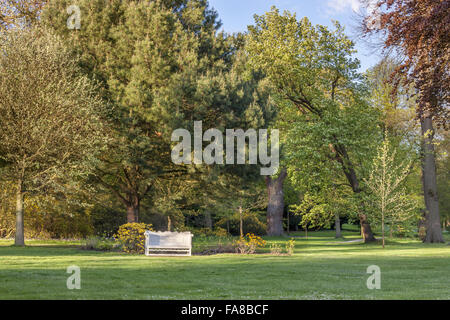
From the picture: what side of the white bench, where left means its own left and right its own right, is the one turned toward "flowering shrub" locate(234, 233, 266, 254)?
left

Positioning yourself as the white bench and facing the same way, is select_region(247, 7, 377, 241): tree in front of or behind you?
behind

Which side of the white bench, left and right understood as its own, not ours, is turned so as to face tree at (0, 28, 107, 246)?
right

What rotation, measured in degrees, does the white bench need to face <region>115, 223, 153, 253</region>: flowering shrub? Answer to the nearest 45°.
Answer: approximately 135° to its right

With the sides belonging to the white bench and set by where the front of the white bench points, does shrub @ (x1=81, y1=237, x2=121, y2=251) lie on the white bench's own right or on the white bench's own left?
on the white bench's own right

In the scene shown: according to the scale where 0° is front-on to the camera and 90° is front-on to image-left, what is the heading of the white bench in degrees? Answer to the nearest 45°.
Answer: approximately 0°

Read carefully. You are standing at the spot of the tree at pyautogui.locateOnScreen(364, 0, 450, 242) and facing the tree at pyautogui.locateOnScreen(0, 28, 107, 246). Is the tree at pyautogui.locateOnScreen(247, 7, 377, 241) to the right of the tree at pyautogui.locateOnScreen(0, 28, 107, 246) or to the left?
right
